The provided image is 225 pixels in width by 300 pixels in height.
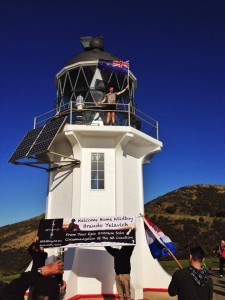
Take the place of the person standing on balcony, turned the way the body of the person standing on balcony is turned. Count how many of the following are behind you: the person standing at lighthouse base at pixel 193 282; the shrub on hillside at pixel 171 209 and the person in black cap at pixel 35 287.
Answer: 1

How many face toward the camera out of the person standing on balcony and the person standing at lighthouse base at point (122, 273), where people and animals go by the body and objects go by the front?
2

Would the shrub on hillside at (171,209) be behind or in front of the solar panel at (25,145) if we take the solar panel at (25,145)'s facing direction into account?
behind

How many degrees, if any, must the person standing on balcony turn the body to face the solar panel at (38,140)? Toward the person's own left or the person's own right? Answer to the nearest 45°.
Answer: approximately 90° to the person's own right

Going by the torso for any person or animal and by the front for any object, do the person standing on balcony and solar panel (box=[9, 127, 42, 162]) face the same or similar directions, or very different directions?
same or similar directions

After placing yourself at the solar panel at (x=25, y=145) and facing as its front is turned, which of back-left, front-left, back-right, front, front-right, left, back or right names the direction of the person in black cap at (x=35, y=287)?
front-left

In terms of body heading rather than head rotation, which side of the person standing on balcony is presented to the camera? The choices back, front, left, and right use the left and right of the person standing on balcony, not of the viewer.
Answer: front

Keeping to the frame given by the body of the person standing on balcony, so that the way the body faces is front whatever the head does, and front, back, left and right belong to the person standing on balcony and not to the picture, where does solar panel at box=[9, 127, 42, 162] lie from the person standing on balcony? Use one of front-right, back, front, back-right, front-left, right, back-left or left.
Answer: right

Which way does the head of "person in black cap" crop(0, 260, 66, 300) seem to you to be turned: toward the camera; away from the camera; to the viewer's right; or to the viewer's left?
away from the camera

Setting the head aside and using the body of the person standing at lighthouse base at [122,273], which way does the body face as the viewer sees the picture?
toward the camera

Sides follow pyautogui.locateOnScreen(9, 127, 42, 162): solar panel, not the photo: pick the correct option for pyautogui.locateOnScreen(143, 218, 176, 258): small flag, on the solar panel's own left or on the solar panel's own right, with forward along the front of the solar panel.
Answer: on the solar panel's own left

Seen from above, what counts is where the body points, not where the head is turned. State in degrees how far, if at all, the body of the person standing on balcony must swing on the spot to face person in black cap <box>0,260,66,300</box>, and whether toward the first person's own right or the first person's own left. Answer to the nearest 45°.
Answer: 0° — they already face them

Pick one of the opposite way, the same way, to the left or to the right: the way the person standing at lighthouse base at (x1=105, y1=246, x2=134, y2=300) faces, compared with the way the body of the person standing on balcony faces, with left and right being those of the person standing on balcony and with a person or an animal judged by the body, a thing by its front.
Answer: the same way

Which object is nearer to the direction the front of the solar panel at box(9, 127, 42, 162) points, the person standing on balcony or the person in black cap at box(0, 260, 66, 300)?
the person in black cap

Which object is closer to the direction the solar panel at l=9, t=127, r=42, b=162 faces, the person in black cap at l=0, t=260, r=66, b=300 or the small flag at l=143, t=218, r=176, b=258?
the person in black cap
